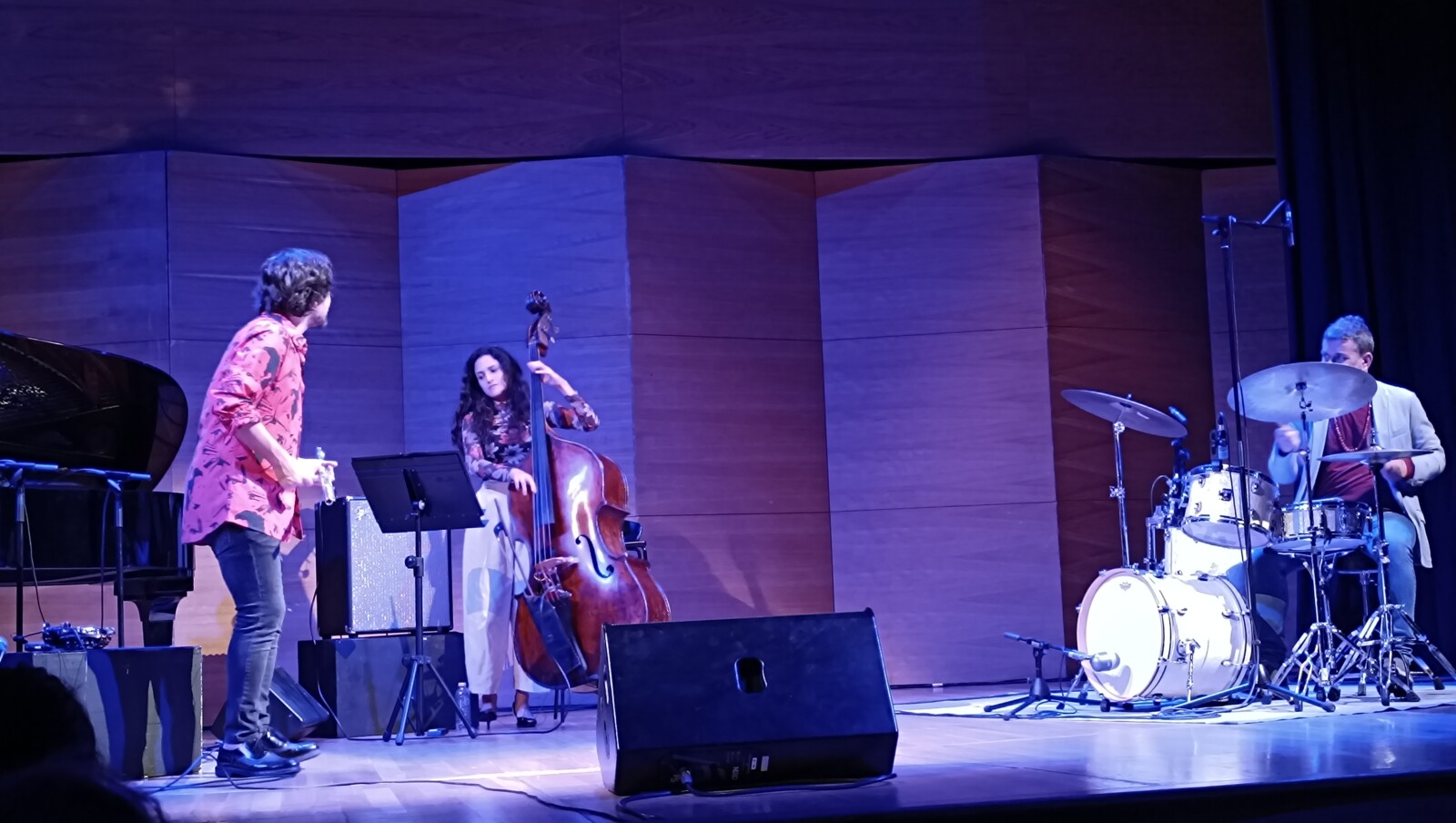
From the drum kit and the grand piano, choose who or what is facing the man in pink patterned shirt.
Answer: the drum kit

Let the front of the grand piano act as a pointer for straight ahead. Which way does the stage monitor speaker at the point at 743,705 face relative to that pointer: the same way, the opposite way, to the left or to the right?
to the right

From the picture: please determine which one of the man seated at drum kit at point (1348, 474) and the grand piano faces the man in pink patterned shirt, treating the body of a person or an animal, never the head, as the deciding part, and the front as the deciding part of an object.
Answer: the man seated at drum kit

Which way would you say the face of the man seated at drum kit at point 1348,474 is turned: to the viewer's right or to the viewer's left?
to the viewer's left

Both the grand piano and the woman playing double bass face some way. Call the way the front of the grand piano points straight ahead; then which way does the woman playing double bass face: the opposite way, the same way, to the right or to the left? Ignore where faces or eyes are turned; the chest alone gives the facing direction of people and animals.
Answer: to the left

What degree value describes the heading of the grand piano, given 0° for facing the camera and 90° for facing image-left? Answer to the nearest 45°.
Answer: approximately 90°

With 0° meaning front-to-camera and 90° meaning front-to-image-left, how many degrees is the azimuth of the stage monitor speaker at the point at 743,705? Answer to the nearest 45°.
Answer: approximately 180°
